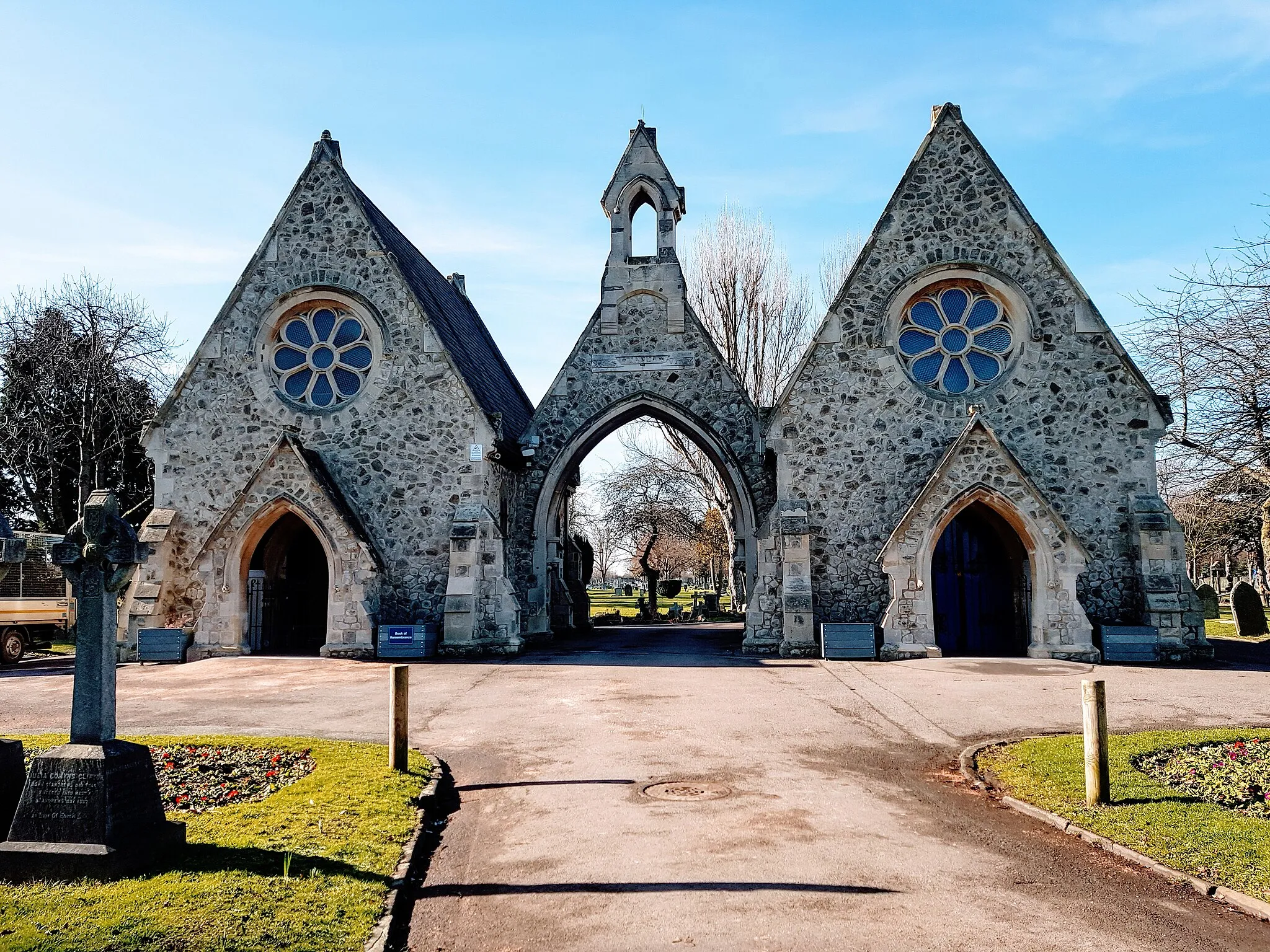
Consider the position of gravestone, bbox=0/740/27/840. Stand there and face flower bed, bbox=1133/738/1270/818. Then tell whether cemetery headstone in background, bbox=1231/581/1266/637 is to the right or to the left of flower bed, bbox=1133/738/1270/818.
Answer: left

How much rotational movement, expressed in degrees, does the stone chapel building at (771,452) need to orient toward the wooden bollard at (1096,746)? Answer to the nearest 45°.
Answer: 0° — it already faces it

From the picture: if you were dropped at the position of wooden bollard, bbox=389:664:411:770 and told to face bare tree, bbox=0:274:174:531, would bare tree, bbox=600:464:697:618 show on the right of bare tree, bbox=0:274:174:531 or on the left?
right

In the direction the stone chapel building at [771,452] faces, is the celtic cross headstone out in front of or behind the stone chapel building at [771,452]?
in front

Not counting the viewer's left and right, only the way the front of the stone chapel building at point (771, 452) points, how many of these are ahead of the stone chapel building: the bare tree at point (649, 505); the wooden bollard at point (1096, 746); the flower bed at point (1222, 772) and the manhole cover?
3

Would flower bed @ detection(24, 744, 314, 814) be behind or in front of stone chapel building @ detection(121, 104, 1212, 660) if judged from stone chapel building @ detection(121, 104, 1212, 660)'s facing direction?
in front

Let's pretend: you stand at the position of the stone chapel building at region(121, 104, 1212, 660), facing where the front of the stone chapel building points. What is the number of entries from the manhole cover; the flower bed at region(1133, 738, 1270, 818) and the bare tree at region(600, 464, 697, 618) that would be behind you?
1

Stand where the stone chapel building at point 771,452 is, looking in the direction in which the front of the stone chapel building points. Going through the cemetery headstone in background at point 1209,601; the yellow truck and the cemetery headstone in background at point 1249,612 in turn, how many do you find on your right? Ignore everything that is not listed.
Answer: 1

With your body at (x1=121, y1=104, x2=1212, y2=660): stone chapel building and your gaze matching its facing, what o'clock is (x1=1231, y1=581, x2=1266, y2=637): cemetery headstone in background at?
The cemetery headstone in background is roughly at 8 o'clock from the stone chapel building.

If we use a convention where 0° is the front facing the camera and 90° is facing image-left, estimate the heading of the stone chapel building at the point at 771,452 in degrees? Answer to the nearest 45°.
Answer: approximately 0°

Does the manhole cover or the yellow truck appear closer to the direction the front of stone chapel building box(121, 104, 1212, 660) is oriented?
the manhole cover

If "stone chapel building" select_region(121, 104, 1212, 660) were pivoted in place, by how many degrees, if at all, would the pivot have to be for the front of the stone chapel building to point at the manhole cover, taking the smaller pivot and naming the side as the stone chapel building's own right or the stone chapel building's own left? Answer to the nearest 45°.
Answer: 0° — it already faces it
